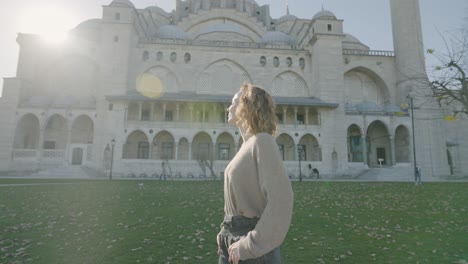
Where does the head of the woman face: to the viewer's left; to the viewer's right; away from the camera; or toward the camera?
to the viewer's left

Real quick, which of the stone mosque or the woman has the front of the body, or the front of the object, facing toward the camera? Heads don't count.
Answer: the stone mosque

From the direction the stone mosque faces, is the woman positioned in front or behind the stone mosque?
in front

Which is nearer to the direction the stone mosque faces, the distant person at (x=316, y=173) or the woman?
the woman

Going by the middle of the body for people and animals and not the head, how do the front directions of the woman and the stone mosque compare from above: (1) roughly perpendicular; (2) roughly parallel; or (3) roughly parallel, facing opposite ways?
roughly perpendicular

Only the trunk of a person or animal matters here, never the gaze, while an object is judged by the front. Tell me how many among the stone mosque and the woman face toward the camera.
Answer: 1

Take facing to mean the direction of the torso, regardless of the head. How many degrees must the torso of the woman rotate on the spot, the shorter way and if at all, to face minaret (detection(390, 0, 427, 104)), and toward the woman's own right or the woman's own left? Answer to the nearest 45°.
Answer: approximately 135° to the woman's own right

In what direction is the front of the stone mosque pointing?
toward the camera

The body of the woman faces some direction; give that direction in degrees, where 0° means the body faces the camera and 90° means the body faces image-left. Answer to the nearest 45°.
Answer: approximately 90°
